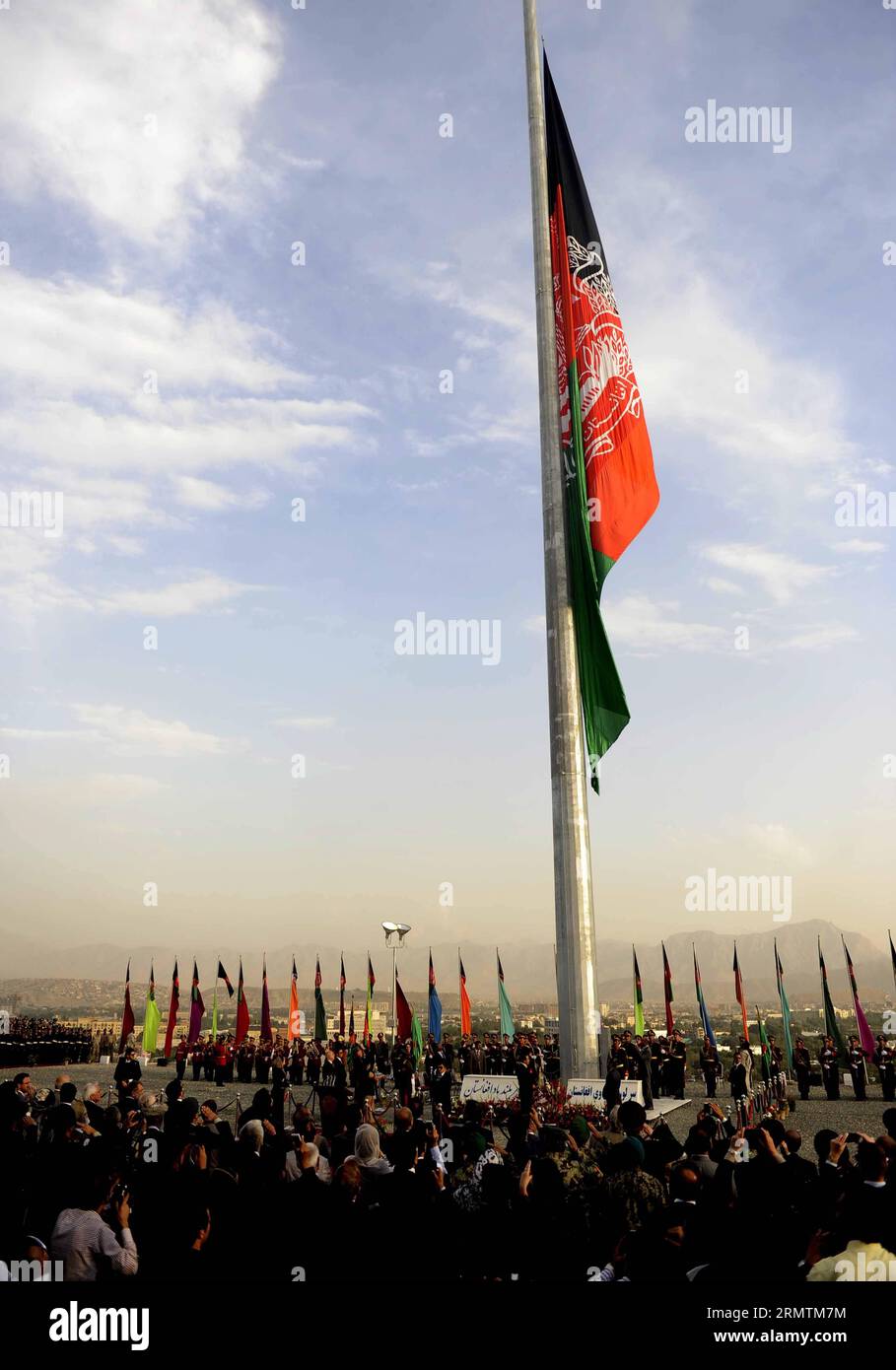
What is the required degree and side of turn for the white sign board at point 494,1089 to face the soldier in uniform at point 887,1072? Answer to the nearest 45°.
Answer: approximately 135° to its left

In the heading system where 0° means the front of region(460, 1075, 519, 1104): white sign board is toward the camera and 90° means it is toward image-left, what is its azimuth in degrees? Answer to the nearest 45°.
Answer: approximately 0°

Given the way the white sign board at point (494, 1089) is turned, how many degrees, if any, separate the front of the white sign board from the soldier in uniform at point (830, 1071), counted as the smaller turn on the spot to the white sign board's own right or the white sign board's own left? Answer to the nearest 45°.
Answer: approximately 135° to the white sign board's own left
